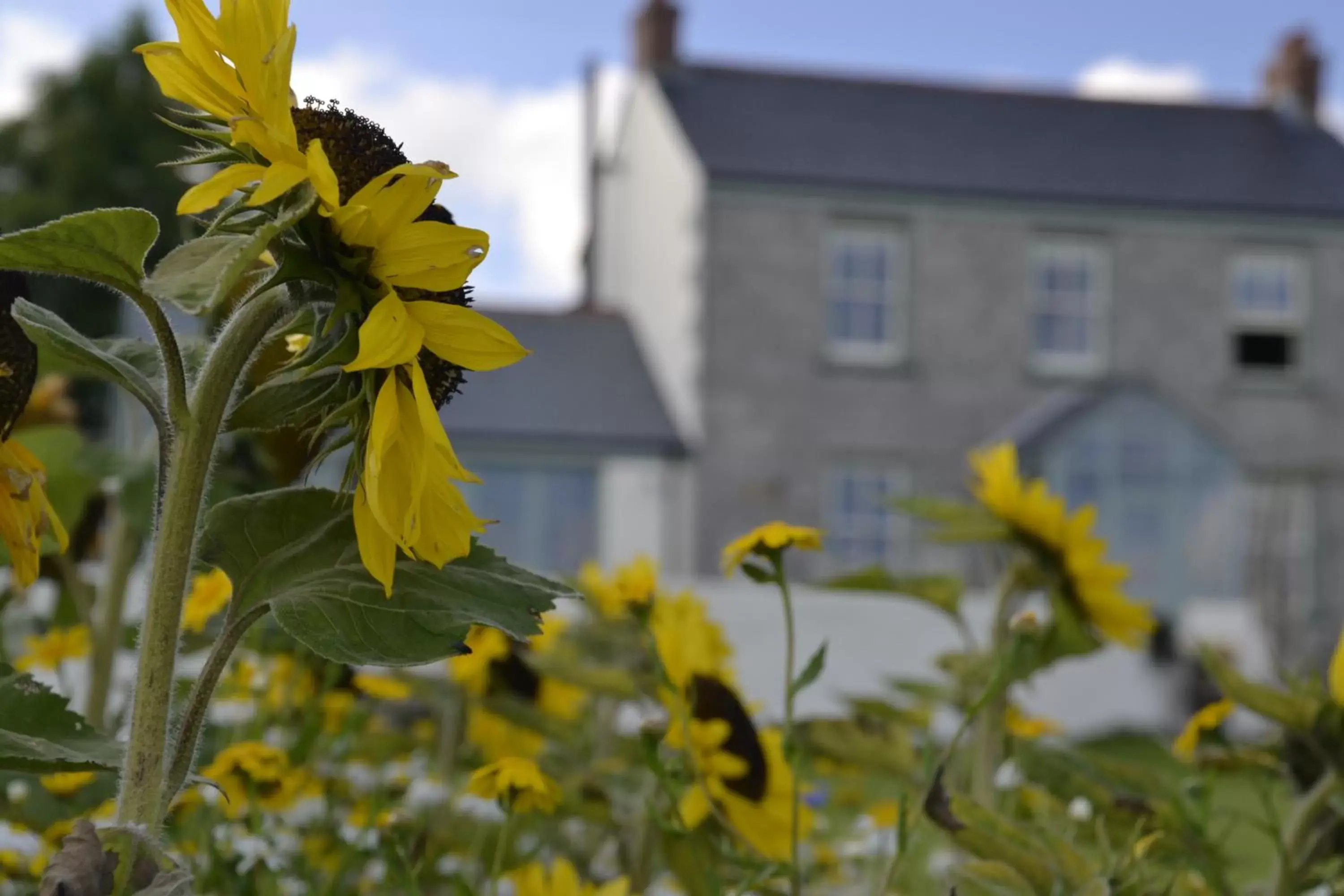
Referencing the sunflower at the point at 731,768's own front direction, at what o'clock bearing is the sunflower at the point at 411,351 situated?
the sunflower at the point at 411,351 is roughly at 2 o'clock from the sunflower at the point at 731,768.

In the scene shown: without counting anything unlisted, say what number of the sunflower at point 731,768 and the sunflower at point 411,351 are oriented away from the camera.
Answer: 0

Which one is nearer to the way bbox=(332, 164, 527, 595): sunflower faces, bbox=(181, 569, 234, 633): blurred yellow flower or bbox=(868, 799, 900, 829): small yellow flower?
the small yellow flower

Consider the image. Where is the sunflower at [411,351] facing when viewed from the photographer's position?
facing to the right of the viewer
